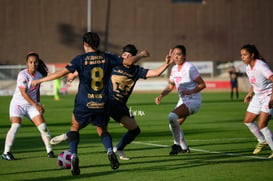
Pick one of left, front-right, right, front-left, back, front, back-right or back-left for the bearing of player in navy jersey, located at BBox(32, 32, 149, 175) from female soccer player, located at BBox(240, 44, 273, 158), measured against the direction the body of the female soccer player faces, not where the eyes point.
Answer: front

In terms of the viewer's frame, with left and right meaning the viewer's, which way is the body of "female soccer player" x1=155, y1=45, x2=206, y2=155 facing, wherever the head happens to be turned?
facing the viewer and to the left of the viewer

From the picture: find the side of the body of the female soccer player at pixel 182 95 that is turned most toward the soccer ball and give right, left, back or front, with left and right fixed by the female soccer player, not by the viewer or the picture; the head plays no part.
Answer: front

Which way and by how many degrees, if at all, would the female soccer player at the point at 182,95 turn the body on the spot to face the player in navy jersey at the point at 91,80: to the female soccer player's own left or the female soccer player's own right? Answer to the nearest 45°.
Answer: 0° — they already face them

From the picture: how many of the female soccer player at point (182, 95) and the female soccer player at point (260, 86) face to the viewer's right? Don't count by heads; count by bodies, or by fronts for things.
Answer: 0

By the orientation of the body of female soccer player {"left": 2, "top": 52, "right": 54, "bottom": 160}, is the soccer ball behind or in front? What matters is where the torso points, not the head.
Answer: in front

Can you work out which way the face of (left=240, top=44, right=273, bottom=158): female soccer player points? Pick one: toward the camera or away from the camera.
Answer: toward the camera

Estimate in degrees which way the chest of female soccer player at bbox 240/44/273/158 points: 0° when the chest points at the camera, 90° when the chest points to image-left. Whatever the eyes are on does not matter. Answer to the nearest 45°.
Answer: approximately 45°

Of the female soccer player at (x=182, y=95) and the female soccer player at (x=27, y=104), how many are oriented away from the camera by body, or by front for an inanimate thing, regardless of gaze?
0

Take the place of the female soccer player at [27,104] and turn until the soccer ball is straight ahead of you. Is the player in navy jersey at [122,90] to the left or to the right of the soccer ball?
left

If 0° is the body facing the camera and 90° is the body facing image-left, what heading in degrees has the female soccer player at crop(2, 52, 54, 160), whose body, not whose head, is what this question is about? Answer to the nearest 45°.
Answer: approximately 315°
